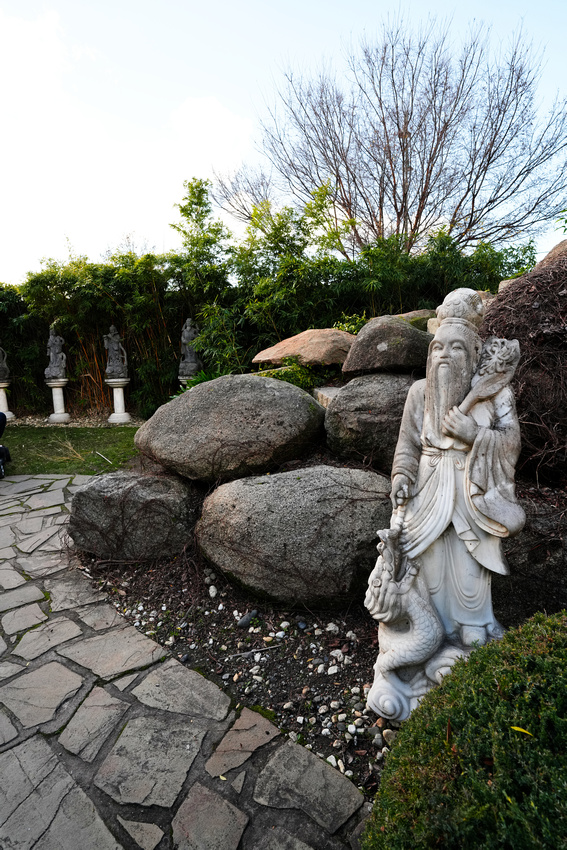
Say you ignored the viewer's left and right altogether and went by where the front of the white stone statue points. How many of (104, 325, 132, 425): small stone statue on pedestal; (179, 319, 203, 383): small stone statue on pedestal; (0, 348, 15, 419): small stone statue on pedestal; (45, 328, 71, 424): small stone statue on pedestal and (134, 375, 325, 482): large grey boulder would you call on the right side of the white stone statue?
5

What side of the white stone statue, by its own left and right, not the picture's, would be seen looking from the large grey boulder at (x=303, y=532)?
right

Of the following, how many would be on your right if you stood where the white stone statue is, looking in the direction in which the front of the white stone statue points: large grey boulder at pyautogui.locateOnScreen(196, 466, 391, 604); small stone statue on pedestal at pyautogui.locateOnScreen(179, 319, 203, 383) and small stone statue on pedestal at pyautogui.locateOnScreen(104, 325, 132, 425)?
3

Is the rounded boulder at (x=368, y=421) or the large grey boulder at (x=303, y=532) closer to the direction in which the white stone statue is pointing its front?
the large grey boulder

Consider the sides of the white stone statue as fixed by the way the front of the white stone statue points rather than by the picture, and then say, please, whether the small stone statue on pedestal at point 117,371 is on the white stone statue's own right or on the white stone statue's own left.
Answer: on the white stone statue's own right

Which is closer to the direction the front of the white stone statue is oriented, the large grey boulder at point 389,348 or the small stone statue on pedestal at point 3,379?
the small stone statue on pedestal

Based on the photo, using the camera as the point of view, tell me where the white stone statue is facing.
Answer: facing the viewer and to the left of the viewer

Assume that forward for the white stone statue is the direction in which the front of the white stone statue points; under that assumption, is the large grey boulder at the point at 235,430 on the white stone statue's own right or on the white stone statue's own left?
on the white stone statue's own right
